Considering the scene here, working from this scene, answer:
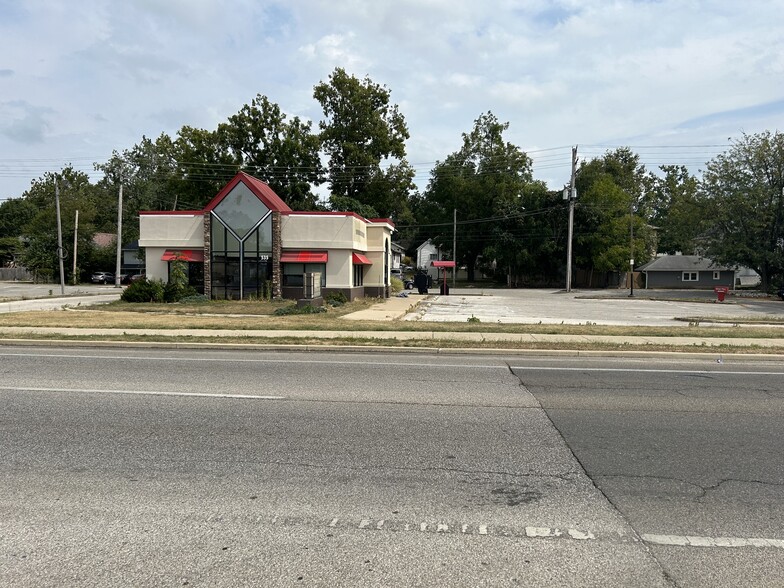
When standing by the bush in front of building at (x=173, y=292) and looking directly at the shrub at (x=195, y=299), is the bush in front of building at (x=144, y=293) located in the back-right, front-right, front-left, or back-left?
back-right

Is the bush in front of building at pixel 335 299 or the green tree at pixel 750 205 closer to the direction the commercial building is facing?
the bush in front of building

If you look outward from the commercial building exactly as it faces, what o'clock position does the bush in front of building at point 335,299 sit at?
The bush in front of building is roughly at 10 o'clock from the commercial building.

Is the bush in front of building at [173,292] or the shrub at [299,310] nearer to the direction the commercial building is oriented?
the shrub

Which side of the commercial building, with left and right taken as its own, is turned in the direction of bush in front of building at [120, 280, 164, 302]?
right

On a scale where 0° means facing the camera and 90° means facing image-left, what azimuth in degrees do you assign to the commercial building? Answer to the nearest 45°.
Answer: approximately 0°

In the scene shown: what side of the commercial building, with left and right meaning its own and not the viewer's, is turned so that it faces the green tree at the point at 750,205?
left

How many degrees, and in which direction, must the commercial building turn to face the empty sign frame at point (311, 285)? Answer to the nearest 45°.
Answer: approximately 45° to its left

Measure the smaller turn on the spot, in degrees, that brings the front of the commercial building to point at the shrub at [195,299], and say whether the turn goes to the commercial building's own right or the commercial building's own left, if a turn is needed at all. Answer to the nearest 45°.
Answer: approximately 45° to the commercial building's own right

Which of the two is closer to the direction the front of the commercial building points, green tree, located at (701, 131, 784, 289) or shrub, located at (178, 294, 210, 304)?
the shrub

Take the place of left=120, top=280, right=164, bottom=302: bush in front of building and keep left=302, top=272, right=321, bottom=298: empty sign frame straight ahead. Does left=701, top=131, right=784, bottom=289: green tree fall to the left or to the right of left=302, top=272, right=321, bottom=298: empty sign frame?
left

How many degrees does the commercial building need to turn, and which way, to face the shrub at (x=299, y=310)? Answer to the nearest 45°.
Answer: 0° — it already faces it
